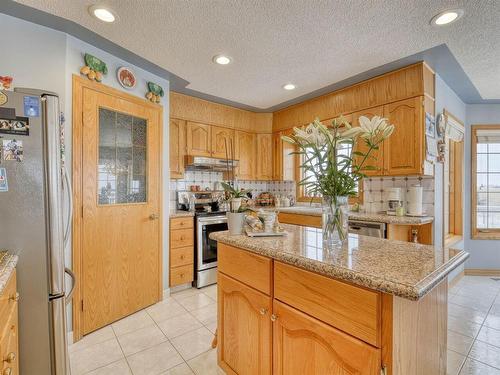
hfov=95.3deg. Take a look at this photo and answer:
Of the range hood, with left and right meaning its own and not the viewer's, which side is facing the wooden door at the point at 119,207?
right

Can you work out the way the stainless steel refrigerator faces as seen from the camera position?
facing to the right of the viewer

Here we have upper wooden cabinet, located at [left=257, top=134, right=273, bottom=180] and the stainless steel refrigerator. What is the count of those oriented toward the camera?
1

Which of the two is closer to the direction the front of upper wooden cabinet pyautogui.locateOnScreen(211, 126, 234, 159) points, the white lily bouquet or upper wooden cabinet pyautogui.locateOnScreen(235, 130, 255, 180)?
the white lily bouquet

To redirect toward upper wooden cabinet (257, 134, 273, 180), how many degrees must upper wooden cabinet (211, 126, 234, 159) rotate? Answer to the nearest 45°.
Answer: approximately 90° to its left

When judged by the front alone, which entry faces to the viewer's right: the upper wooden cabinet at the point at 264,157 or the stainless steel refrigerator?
the stainless steel refrigerator

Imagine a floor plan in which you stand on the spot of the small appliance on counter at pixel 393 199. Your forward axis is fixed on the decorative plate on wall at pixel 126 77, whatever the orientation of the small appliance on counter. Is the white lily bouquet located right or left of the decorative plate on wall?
left

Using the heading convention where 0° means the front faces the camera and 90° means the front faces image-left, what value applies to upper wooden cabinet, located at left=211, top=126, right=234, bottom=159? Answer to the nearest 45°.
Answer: approximately 315°

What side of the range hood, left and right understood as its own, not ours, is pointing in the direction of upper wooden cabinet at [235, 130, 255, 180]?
left

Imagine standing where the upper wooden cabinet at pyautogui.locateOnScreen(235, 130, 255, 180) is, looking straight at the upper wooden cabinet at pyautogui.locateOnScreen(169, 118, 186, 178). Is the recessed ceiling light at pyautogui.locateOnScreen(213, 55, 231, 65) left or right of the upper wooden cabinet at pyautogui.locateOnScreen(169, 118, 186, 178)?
left

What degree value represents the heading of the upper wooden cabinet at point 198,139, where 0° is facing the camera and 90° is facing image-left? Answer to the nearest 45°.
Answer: approximately 315°

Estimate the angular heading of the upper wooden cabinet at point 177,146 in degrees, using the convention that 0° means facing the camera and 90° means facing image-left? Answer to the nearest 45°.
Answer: approximately 315°
